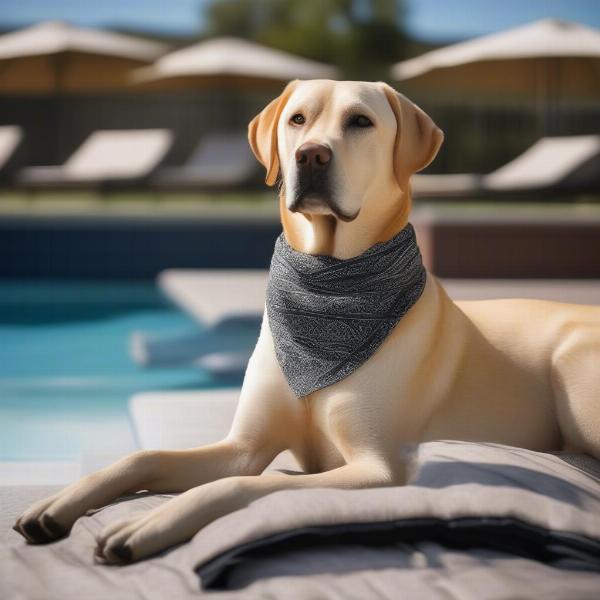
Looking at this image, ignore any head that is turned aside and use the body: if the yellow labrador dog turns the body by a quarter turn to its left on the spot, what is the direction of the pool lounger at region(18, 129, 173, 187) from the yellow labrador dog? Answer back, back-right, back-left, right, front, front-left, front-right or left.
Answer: back-left

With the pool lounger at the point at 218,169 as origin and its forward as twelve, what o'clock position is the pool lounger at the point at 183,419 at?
the pool lounger at the point at 183,419 is roughly at 9 o'clock from the pool lounger at the point at 218,169.

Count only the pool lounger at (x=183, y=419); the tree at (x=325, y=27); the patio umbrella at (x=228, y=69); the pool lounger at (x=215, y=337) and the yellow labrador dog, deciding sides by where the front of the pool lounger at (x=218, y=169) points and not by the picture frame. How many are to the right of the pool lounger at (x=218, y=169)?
2

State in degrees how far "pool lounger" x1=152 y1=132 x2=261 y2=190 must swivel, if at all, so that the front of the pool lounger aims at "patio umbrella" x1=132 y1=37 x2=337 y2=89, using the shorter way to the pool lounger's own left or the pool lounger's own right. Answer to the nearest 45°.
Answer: approximately 90° to the pool lounger's own right

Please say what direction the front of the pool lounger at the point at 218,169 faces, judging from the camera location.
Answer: facing to the left of the viewer

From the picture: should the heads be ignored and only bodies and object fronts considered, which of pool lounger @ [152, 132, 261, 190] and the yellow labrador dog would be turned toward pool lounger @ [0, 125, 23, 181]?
pool lounger @ [152, 132, 261, 190]

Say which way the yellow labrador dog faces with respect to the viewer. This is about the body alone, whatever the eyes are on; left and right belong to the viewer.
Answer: facing the viewer and to the left of the viewer

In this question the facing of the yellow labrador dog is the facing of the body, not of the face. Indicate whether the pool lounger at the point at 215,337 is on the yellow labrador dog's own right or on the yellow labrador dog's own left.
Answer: on the yellow labrador dog's own right
